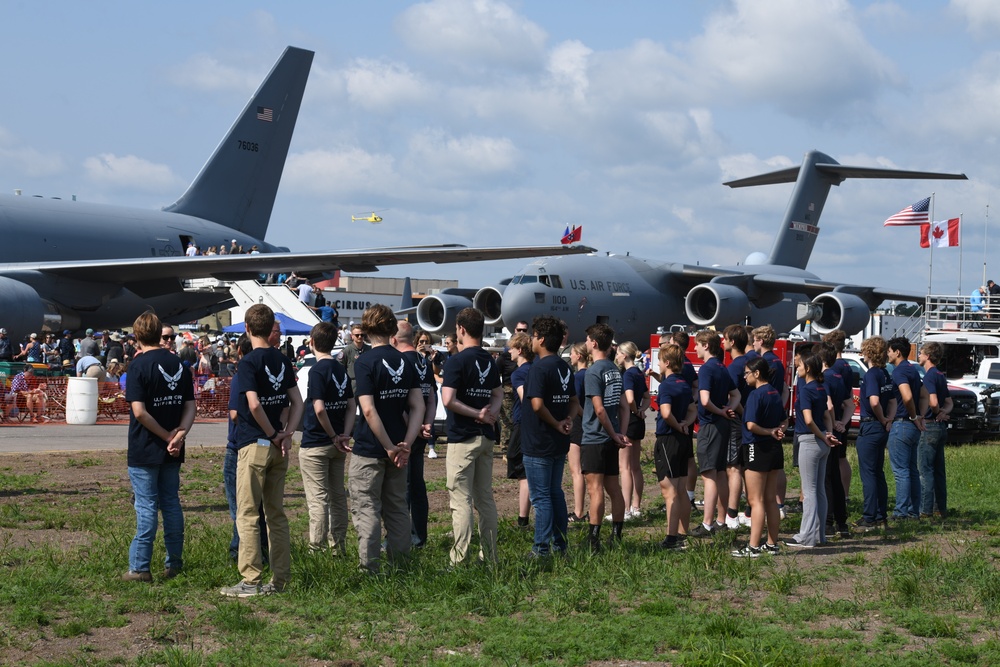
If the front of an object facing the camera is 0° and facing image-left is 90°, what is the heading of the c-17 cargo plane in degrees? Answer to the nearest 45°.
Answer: approximately 45°

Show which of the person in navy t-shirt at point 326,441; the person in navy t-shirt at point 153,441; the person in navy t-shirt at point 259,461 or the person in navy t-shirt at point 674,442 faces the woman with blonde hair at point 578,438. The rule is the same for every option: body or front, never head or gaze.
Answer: the person in navy t-shirt at point 674,442

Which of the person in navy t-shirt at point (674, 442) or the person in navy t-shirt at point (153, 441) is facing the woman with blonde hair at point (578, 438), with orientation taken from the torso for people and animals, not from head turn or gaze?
the person in navy t-shirt at point (674, 442)

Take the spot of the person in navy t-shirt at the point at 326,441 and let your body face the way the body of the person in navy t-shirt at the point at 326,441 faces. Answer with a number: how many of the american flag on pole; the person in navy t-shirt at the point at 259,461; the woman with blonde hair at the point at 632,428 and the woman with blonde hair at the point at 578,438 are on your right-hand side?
3

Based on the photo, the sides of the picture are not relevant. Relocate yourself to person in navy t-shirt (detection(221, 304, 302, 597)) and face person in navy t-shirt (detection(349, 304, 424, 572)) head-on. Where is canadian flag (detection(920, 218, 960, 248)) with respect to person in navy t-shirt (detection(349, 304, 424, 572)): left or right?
left

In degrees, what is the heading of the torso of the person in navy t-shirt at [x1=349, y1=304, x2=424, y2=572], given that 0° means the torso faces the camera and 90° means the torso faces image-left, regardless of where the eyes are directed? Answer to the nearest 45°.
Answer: approximately 135°

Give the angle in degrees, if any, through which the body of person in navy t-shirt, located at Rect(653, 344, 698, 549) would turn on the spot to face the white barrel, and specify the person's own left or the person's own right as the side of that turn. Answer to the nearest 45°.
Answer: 0° — they already face it

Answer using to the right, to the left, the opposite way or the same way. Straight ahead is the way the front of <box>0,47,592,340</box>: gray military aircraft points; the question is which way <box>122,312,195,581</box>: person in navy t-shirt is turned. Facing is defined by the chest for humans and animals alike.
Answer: to the right

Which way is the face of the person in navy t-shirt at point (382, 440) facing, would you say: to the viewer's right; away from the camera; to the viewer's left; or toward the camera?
away from the camera

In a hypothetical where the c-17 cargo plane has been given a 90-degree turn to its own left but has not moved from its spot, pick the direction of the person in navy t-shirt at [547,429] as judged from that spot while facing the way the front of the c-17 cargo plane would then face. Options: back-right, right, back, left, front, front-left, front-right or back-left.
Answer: front-right

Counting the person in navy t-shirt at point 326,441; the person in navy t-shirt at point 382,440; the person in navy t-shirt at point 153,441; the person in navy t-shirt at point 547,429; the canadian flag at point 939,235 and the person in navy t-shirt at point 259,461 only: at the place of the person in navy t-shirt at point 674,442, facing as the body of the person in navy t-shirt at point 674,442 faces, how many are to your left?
5

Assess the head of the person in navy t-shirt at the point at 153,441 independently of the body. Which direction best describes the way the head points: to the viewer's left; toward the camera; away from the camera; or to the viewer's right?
away from the camera

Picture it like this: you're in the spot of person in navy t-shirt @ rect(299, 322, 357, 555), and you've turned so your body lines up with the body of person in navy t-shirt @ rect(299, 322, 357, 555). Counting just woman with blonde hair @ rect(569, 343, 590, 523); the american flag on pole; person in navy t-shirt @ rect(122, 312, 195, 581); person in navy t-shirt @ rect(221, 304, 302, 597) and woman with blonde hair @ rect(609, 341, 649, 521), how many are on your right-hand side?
3

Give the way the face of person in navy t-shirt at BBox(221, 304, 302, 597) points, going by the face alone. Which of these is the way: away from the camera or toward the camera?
away from the camera
